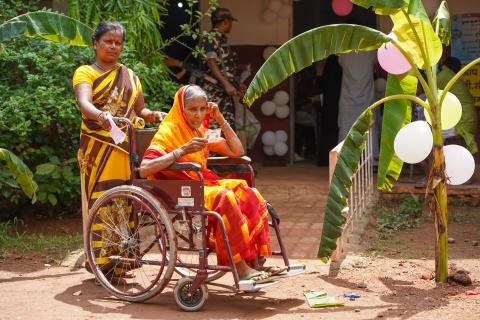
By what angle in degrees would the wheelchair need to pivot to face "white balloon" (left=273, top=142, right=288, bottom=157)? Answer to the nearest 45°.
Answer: approximately 135° to its left

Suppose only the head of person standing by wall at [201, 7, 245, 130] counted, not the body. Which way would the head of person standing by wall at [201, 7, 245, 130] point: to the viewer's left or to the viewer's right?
to the viewer's right

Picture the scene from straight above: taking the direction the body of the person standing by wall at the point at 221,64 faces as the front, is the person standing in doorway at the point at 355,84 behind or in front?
in front

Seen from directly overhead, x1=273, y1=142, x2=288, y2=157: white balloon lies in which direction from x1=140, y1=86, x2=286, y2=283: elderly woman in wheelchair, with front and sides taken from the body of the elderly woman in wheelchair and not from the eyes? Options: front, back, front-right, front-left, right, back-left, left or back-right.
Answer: back-left

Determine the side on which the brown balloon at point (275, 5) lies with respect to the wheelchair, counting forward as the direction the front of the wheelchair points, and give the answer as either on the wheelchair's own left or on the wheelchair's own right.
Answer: on the wheelchair's own left

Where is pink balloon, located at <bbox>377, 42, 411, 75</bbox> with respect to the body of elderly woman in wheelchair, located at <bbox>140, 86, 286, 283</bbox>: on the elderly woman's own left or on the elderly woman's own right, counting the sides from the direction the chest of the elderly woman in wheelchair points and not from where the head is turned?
on the elderly woman's own left

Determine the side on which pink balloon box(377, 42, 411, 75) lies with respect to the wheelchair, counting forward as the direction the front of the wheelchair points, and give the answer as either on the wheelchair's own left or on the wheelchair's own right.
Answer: on the wheelchair's own left

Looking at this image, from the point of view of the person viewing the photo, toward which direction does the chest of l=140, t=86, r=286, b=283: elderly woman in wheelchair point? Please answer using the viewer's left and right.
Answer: facing the viewer and to the right of the viewer

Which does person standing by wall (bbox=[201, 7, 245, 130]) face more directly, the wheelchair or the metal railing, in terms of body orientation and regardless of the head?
the metal railing

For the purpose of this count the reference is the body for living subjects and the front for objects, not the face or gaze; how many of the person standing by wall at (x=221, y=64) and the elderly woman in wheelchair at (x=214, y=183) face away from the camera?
0

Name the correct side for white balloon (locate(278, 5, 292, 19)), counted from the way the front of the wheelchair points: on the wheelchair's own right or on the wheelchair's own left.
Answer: on the wheelchair's own left

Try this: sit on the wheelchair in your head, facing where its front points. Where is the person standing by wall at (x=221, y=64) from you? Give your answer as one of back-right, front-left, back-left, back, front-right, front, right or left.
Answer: back-left

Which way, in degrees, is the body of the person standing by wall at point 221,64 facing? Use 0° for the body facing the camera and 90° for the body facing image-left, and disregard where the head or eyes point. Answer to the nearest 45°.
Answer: approximately 270°

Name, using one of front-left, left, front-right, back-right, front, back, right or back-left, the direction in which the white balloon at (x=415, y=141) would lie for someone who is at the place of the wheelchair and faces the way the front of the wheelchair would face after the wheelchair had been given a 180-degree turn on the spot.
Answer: back-right
